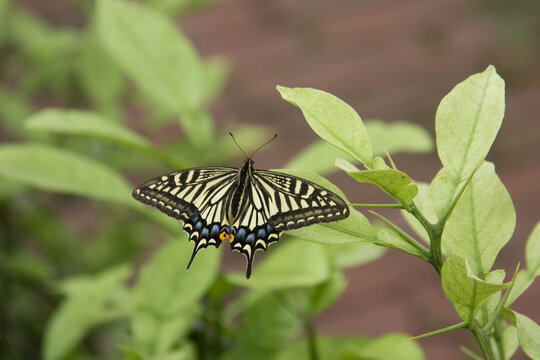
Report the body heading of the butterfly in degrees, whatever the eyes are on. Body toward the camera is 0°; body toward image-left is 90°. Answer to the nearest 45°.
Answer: approximately 180°

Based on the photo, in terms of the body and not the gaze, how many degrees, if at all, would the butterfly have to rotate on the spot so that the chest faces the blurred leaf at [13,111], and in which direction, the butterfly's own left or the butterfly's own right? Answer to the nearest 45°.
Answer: approximately 45° to the butterfly's own left

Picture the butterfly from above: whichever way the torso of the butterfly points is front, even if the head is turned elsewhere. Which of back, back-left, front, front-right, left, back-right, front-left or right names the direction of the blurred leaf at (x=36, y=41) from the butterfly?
front-left
